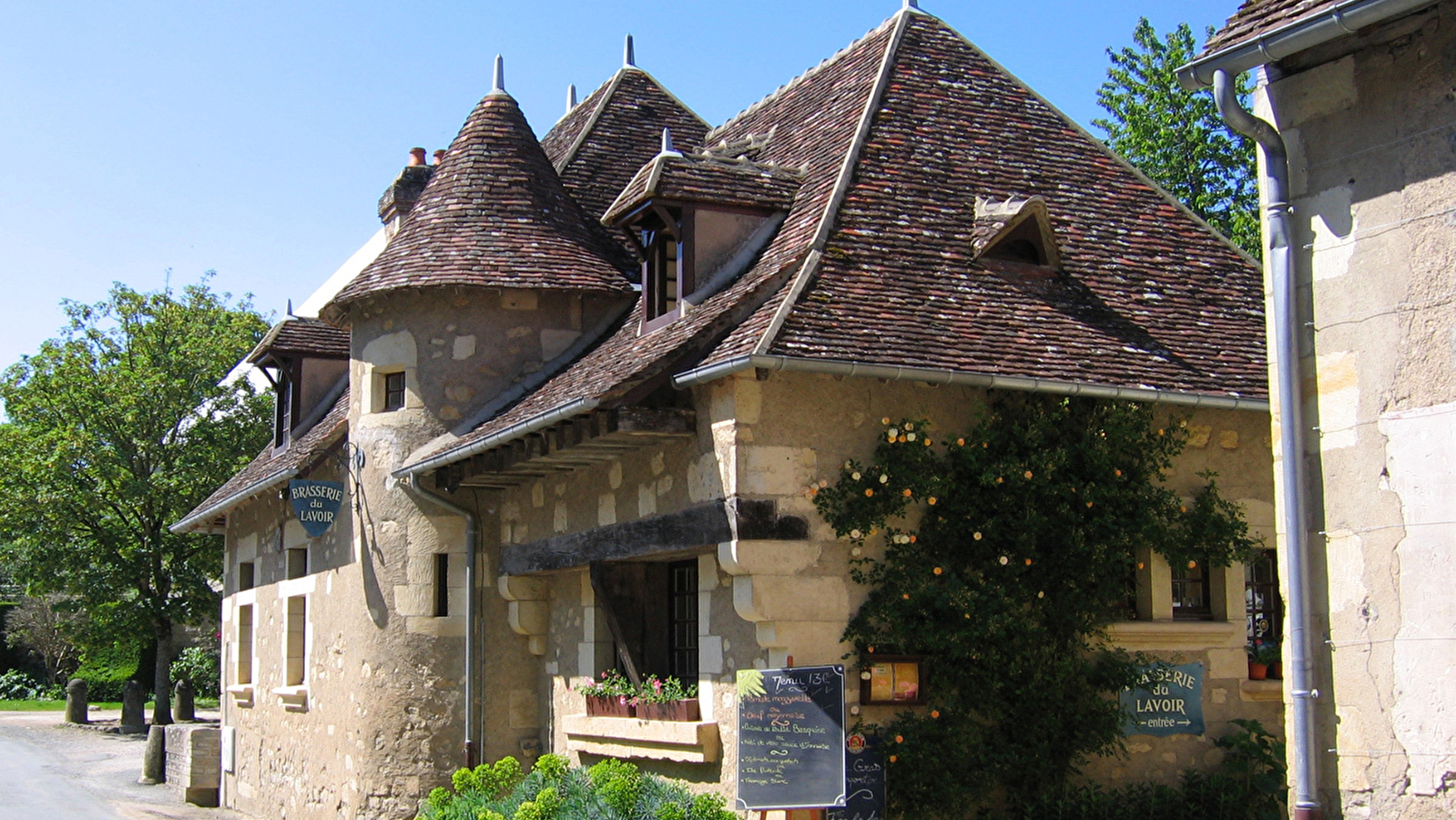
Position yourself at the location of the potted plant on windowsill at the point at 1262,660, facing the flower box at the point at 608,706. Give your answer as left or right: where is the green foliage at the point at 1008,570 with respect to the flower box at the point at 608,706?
left

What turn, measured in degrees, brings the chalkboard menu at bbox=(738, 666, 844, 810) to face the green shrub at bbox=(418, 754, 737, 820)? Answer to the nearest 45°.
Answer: approximately 135° to its right

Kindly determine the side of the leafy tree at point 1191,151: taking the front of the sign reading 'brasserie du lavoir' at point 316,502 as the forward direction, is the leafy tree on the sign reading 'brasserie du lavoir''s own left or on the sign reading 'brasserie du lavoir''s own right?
on the sign reading 'brasserie du lavoir''s own left

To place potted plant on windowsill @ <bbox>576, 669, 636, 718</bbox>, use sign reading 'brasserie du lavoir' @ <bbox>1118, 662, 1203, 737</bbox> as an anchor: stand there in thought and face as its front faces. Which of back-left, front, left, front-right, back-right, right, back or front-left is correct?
right

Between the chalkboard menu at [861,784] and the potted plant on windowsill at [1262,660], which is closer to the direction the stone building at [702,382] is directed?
the chalkboard menu

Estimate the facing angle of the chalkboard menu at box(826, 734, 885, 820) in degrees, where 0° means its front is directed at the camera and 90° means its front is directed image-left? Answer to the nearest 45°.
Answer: approximately 0°
